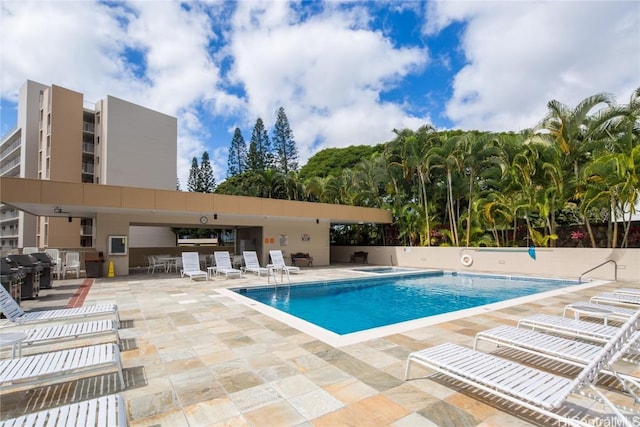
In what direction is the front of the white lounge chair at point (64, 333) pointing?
to the viewer's right

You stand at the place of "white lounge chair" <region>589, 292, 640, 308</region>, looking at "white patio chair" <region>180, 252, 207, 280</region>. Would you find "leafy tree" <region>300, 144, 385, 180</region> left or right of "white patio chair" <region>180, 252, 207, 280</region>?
right

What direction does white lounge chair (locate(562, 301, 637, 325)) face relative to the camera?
to the viewer's left

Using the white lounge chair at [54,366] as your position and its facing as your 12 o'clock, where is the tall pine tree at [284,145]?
The tall pine tree is roughly at 10 o'clock from the white lounge chair.

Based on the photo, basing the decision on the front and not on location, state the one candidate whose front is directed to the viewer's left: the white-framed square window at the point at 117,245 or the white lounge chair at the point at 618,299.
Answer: the white lounge chair

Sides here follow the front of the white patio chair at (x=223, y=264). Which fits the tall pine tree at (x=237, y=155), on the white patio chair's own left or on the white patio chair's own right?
on the white patio chair's own left

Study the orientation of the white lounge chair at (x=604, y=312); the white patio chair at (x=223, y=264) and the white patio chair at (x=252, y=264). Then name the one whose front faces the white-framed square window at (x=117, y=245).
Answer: the white lounge chair

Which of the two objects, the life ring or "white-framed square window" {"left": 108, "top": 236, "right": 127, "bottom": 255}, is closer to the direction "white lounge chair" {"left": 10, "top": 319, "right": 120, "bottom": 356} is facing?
the life ring

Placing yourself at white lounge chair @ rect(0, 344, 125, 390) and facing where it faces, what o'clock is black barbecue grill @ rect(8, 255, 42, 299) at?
The black barbecue grill is roughly at 9 o'clock from the white lounge chair.
